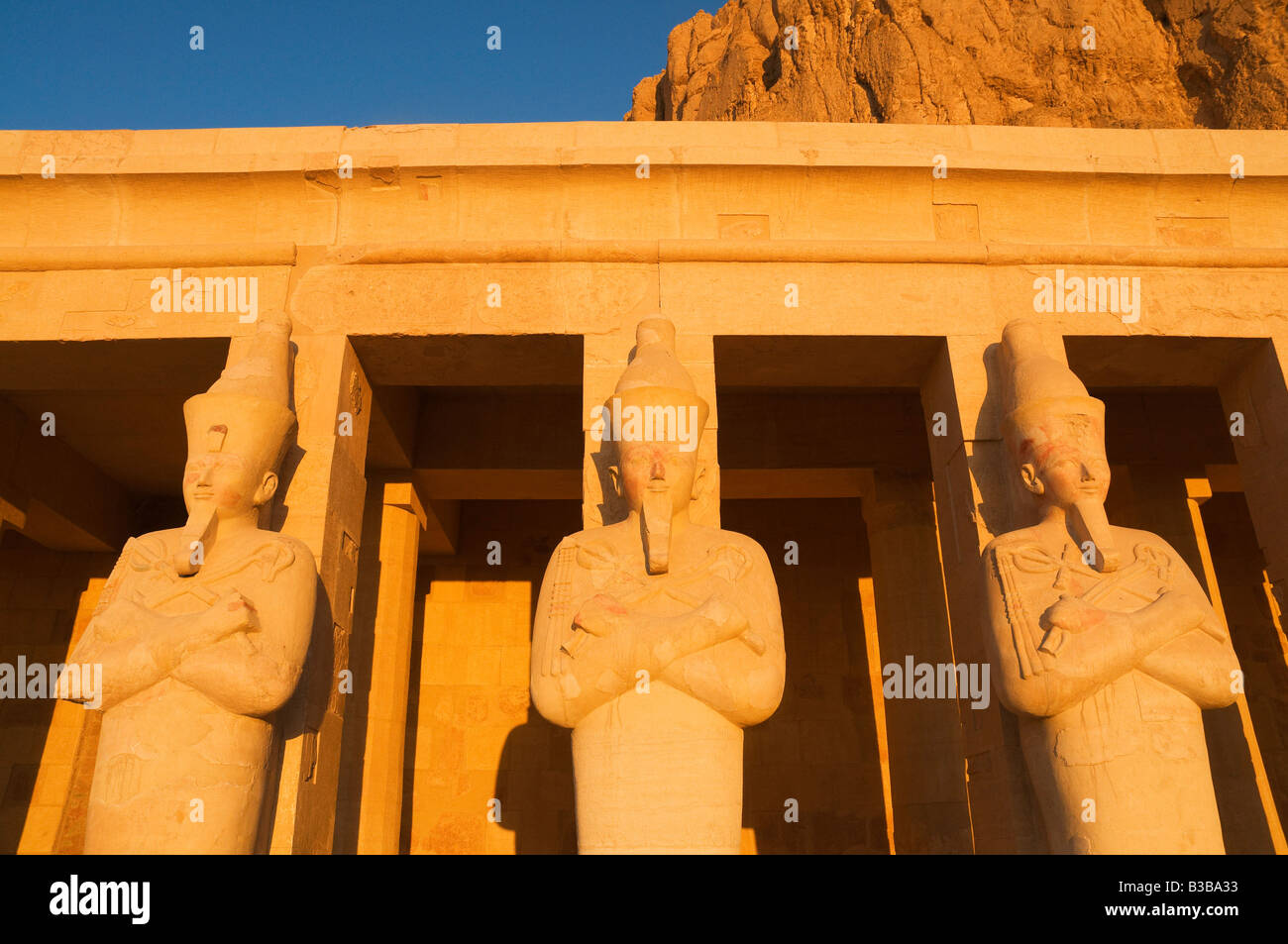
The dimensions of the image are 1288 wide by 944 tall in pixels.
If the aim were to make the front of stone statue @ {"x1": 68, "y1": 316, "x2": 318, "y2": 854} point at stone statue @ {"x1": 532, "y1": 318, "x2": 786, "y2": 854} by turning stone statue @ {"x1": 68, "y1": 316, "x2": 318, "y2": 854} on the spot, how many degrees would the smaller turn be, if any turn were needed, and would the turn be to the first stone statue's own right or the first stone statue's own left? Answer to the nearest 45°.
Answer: approximately 90° to the first stone statue's own left

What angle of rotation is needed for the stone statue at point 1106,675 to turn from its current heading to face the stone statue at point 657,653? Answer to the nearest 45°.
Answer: approximately 90° to its right

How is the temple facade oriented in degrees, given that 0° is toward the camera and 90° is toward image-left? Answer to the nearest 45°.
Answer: approximately 0°

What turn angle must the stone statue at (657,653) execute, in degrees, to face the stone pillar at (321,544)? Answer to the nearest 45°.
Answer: approximately 135° to its right

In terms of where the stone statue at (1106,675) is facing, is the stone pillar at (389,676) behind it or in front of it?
behind

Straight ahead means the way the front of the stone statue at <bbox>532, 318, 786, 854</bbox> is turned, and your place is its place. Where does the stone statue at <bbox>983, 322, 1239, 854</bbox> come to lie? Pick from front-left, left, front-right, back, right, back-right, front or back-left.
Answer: left

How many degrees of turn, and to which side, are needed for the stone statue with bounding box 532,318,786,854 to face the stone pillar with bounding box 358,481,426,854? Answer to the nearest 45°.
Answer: approximately 135° to its right
